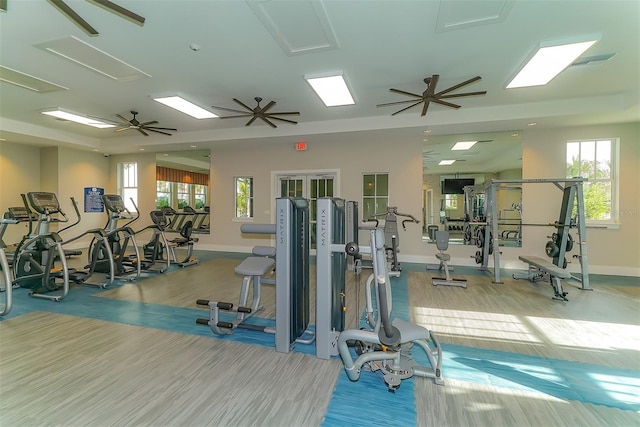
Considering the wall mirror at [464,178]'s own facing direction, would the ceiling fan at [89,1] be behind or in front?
in front

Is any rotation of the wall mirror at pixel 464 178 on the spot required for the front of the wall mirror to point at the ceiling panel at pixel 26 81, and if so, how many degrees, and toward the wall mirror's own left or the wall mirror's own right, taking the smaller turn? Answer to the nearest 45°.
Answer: approximately 45° to the wall mirror's own right

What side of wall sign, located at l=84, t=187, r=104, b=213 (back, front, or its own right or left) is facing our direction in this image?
front

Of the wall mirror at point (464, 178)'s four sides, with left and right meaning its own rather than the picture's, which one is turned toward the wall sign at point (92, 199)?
right

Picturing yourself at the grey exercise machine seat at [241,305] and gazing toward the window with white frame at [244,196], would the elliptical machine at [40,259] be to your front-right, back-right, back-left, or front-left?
front-left

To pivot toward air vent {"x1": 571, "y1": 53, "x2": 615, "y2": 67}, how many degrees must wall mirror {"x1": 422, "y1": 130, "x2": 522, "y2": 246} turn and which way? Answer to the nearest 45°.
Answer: approximately 45° to its left

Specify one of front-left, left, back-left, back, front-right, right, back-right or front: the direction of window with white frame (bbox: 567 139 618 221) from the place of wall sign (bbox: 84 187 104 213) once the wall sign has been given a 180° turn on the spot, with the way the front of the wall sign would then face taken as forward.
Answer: back-right

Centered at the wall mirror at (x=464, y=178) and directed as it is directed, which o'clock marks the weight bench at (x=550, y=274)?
The weight bench is roughly at 11 o'clock from the wall mirror.

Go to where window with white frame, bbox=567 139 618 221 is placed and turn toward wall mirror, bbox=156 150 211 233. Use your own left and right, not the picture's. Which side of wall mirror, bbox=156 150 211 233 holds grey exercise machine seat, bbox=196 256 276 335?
left

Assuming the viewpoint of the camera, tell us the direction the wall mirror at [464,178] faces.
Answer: facing the viewer
